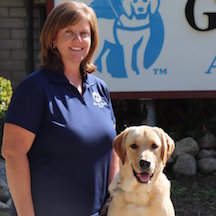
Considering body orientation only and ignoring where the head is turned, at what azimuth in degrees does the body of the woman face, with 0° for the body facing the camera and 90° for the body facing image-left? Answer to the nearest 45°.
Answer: approximately 315°

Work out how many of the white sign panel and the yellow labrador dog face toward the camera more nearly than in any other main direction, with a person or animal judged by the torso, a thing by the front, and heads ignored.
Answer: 2

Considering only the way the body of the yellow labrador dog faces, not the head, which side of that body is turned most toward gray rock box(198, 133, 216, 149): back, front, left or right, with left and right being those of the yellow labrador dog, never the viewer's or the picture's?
back

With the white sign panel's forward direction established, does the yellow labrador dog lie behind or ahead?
ahead

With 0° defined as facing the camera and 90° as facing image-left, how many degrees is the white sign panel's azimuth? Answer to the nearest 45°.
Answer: approximately 0°

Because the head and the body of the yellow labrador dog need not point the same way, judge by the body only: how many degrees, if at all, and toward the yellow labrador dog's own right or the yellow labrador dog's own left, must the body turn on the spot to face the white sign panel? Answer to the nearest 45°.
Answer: approximately 180°
